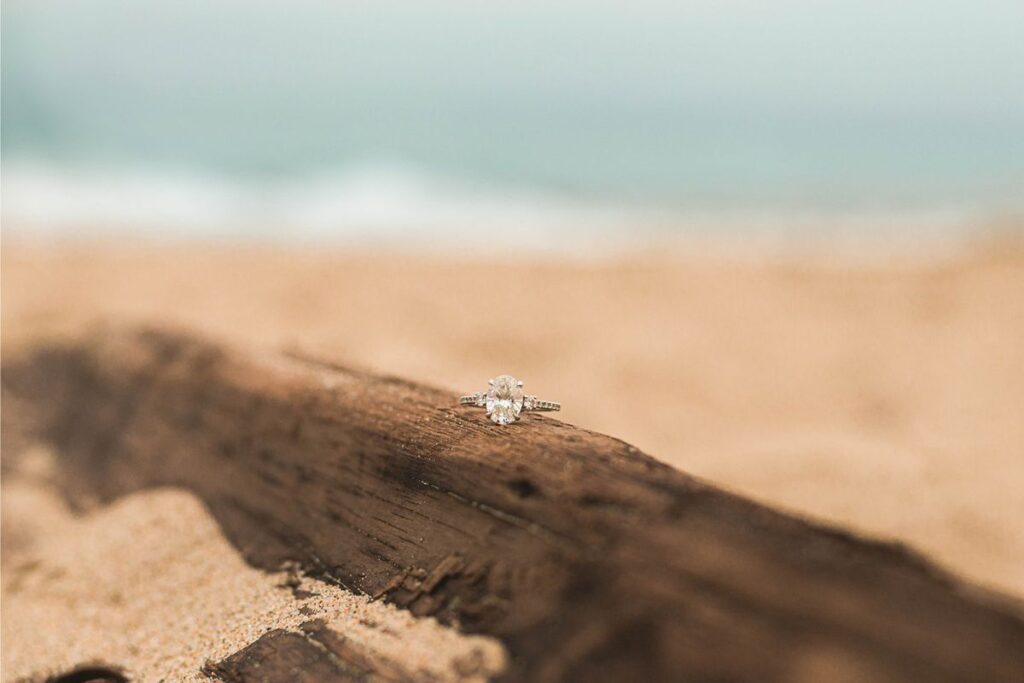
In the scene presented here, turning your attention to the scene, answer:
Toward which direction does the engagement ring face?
toward the camera
